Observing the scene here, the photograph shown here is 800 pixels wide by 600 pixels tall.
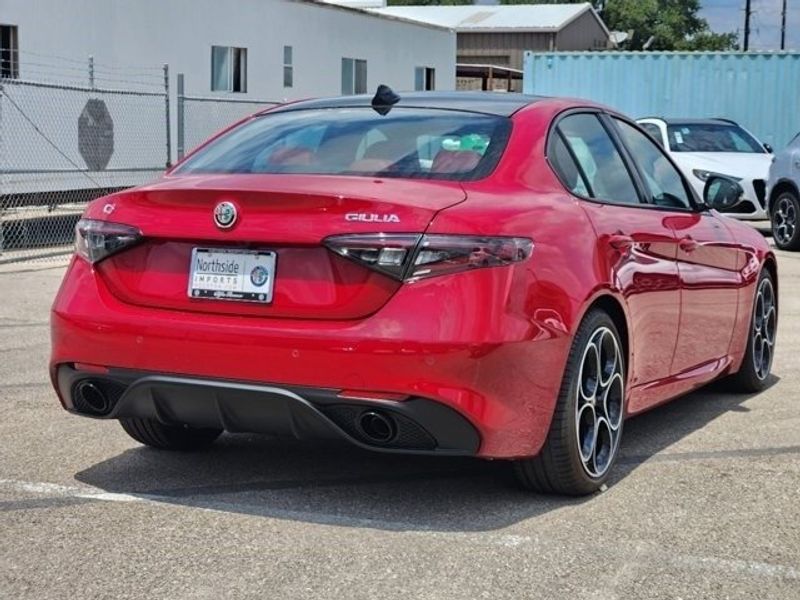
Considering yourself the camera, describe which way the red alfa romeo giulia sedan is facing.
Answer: facing away from the viewer and to the right of the viewer

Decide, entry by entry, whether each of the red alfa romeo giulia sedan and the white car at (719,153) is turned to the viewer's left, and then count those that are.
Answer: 0

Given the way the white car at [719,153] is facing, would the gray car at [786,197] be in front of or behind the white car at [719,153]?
in front

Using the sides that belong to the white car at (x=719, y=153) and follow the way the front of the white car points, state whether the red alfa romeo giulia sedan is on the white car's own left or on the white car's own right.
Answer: on the white car's own right

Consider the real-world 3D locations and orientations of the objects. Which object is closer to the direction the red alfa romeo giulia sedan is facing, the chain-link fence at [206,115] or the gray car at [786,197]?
the gray car

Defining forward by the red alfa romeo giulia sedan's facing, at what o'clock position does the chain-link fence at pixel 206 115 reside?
The chain-link fence is roughly at 10 o'clock from the red alfa romeo giulia sedan.

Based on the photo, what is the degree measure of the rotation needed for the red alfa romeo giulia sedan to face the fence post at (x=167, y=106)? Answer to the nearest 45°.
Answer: approximately 45° to its left

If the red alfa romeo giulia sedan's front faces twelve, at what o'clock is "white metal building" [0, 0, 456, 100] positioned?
The white metal building is roughly at 10 o'clock from the red alfa romeo giulia sedan.

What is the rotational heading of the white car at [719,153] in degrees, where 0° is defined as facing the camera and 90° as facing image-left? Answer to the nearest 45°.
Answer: approximately 315°

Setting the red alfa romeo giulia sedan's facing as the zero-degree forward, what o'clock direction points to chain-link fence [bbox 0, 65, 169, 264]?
The chain-link fence is roughly at 10 o'clock from the red alfa romeo giulia sedan.
